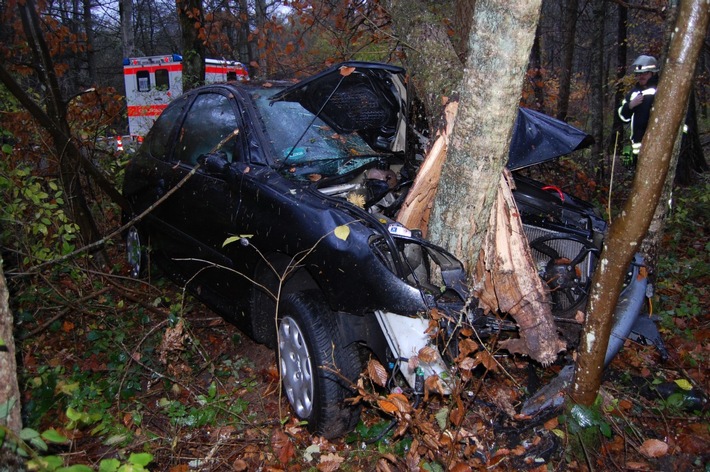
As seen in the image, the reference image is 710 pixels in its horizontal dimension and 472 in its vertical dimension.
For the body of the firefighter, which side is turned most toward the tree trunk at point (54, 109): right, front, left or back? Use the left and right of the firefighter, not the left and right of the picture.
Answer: front

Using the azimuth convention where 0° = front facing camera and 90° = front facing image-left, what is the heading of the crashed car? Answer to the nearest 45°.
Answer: approximately 315°

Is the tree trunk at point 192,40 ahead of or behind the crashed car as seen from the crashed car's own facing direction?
behind

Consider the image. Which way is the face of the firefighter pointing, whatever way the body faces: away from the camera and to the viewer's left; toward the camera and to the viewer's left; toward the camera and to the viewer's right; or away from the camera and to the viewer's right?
toward the camera and to the viewer's left

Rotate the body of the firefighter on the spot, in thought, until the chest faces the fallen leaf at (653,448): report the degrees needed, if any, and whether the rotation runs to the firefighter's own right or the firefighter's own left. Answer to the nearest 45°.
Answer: approximately 45° to the firefighter's own left

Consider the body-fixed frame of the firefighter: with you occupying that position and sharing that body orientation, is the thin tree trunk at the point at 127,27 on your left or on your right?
on your right

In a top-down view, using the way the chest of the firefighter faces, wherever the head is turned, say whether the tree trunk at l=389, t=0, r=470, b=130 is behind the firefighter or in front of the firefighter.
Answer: in front

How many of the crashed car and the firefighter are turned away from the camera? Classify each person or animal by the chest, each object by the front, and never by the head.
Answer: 0

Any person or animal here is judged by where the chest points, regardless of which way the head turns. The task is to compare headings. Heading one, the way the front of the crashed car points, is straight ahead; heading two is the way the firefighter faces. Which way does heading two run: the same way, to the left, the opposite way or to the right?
to the right

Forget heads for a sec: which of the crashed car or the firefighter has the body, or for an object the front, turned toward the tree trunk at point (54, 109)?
the firefighter
